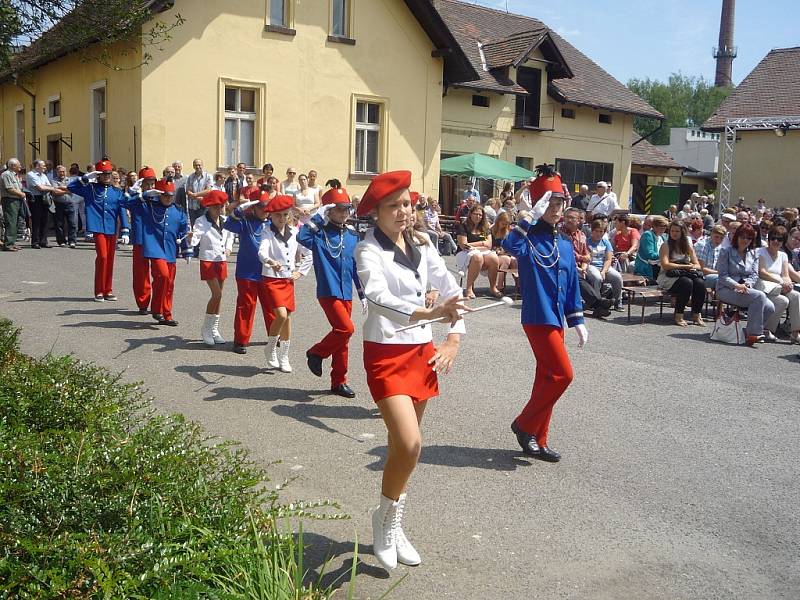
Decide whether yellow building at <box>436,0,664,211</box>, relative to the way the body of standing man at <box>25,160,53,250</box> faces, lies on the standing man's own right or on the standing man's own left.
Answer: on the standing man's own left

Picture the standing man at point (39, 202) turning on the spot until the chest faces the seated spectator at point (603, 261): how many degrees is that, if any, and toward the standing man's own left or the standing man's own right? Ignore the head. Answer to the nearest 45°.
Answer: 0° — they already face them

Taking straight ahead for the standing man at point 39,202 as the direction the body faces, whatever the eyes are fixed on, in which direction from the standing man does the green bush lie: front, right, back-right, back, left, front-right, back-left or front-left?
front-right

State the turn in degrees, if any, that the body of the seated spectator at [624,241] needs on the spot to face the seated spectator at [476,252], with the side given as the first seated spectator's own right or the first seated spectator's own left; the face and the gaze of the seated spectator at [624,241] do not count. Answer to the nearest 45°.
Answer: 0° — they already face them

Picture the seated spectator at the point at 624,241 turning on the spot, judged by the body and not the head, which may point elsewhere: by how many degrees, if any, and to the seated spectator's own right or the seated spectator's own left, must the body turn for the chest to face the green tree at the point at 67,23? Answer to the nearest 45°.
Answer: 0° — they already face it

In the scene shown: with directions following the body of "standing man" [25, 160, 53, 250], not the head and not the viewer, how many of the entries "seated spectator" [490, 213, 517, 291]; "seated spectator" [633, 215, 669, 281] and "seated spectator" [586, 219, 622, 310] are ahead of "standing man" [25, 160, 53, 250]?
3

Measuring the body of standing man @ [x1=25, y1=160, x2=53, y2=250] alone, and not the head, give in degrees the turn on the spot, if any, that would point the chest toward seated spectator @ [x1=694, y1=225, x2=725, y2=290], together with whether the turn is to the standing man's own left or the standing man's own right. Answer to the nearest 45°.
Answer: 0° — they already face them

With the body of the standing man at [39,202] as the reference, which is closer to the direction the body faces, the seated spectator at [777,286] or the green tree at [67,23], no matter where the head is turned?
the seated spectator

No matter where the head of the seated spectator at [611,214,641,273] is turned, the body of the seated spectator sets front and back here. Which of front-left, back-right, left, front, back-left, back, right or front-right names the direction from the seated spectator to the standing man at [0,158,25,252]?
front-right

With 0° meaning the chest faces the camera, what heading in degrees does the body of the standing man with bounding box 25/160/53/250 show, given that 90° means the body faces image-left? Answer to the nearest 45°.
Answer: approximately 315°

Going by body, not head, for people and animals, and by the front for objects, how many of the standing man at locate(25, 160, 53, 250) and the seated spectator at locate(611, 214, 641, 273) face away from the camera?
0

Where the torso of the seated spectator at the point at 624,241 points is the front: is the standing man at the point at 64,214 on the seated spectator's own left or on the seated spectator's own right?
on the seated spectator's own right
